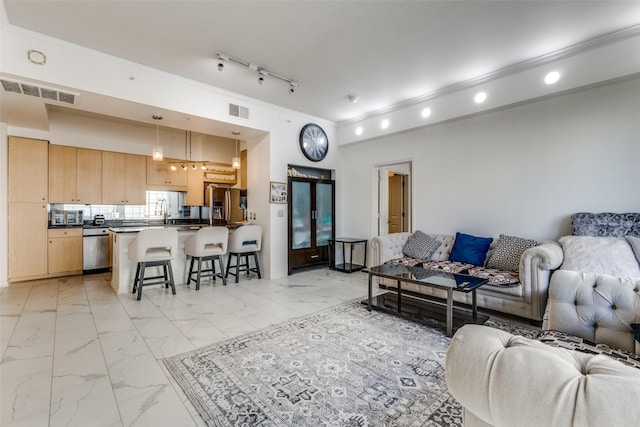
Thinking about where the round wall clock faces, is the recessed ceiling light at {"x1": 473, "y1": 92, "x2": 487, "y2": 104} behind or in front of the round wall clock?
in front

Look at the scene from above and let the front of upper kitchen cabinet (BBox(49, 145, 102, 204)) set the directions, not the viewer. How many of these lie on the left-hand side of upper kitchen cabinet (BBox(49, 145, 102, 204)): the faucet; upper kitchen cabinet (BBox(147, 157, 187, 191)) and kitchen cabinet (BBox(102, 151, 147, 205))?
3

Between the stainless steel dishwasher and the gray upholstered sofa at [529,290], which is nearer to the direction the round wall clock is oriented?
the gray upholstered sofa

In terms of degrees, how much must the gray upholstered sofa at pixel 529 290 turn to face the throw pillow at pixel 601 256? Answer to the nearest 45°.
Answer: approximately 135° to its left

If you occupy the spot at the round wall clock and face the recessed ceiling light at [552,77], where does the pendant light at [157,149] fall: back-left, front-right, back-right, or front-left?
back-right

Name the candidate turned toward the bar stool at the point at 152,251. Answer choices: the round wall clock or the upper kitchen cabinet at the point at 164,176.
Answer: the upper kitchen cabinet

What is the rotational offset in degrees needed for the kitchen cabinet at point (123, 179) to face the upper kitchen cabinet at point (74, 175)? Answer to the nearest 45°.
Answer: approximately 90° to its right

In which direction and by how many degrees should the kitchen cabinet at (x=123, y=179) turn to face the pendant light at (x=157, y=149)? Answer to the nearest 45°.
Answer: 0° — it already faces it

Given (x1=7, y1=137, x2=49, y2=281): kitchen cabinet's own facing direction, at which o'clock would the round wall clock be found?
The round wall clock is roughly at 10 o'clock from the kitchen cabinet.

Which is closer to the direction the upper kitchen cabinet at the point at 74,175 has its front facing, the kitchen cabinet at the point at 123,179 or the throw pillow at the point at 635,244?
the throw pillow

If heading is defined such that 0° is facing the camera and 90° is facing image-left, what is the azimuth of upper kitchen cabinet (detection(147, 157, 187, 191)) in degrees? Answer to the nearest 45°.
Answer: approximately 0°

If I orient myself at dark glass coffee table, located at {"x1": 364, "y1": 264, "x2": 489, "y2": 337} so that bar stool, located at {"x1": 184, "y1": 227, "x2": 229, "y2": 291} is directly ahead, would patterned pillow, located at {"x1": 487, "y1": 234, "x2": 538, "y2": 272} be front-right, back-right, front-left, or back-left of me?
back-right
